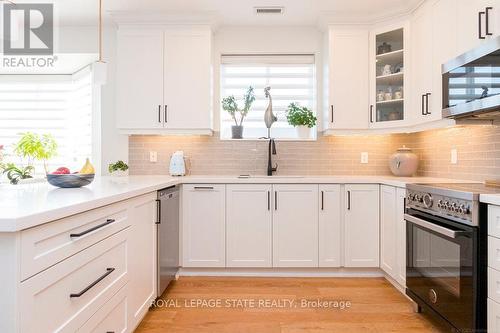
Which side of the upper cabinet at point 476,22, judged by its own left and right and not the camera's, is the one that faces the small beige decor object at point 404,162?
right

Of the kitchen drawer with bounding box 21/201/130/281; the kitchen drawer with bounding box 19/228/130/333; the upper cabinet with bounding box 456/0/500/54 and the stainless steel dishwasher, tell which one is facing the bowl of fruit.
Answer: the upper cabinet

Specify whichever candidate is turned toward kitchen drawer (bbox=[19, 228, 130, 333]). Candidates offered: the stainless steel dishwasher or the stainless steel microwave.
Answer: the stainless steel microwave

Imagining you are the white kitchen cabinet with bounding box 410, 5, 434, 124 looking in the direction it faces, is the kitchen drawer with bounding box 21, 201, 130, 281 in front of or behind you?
in front

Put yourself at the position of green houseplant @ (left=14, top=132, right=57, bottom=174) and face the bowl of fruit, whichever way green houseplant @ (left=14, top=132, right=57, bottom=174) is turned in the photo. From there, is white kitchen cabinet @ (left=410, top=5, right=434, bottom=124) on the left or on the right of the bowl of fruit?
left

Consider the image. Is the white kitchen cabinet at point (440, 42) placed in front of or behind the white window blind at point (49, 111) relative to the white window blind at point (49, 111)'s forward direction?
in front
